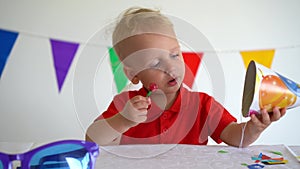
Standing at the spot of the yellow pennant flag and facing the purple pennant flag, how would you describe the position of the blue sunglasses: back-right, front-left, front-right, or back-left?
front-left

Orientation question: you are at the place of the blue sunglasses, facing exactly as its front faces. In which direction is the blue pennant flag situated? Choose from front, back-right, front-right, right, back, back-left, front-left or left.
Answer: back

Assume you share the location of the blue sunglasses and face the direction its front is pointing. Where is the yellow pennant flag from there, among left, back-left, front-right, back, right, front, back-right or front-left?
back-left

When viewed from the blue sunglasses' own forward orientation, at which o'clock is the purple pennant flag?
The purple pennant flag is roughly at 6 o'clock from the blue sunglasses.

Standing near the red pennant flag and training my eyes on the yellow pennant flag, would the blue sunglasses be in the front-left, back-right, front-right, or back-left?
back-right

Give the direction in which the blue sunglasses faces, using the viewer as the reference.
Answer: facing the viewer
